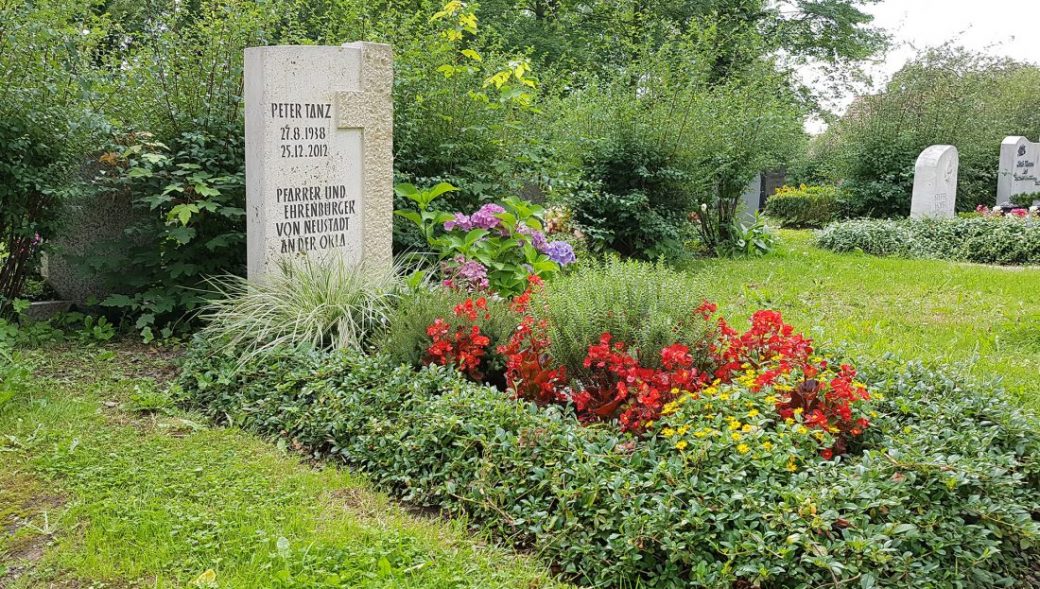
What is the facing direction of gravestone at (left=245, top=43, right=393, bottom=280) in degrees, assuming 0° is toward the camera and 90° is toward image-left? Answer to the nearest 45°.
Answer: approximately 315°

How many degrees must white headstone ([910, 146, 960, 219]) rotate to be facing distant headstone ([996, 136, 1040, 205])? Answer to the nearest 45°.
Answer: approximately 135° to its left

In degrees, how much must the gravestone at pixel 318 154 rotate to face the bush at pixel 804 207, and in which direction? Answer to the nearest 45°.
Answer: approximately 90° to its left

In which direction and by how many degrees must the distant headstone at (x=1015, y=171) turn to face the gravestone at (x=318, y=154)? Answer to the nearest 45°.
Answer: approximately 45° to its right

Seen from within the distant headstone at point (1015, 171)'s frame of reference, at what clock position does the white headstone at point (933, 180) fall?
The white headstone is roughly at 2 o'clock from the distant headstone.

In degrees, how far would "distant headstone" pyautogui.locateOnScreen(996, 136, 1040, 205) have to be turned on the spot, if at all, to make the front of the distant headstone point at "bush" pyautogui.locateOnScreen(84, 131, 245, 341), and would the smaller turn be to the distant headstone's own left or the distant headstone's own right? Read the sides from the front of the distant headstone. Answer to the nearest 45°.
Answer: approximately 45° to the distant headstone's own right

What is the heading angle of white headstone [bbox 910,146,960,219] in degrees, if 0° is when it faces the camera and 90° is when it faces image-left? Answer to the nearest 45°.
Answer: approximately 315°

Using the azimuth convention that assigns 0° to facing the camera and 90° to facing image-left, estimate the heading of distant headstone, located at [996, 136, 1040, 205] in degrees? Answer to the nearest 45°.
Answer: approximately 315°
